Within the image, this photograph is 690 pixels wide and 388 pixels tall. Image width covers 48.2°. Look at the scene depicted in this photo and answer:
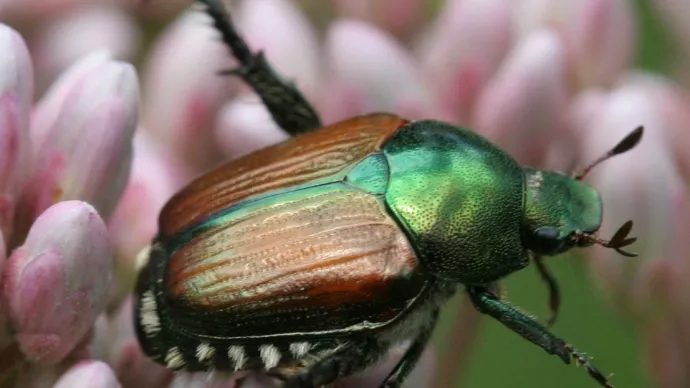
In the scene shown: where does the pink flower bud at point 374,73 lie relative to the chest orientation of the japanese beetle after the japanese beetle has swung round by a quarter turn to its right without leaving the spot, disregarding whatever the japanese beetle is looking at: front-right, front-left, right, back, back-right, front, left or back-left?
back

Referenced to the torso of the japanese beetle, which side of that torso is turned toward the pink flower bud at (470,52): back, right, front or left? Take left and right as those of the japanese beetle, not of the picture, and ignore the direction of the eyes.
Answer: left

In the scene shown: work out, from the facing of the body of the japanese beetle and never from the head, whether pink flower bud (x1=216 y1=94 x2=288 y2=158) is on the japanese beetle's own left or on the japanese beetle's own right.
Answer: on the japanese beetle's own left

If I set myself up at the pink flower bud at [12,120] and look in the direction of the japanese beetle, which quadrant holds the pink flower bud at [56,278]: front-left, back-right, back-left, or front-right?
front-right

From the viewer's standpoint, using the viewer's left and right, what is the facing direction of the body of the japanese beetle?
facing to the right of the viewer

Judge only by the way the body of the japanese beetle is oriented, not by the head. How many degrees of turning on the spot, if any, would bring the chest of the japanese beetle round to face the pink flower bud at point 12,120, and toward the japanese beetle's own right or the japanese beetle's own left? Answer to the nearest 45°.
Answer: approximately 180°

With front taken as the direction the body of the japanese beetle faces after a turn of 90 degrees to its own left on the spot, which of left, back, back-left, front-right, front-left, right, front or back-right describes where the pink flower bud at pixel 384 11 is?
front

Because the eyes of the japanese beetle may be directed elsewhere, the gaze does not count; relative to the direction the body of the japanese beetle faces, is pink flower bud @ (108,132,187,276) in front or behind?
behind

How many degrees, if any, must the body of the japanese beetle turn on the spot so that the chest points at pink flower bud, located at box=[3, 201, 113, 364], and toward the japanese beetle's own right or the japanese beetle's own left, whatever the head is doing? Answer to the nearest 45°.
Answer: approximately 180°
